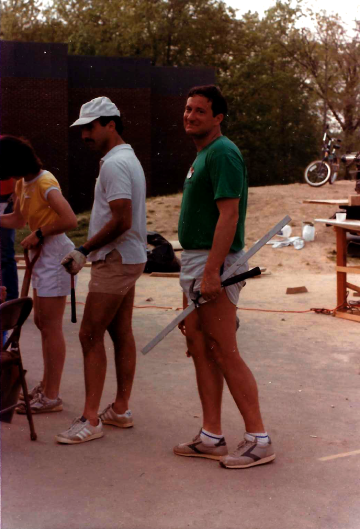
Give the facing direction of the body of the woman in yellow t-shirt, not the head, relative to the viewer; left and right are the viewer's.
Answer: facing to the left of the viewer

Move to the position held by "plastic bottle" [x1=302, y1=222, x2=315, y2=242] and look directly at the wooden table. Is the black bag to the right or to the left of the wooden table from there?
right

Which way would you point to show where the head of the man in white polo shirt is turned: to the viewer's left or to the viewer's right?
to the viewer's left

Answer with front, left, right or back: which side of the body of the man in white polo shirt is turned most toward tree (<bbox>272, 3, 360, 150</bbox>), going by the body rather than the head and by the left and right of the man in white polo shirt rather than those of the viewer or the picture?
right

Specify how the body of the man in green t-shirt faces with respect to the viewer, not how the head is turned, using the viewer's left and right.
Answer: facing to the left of the viewer

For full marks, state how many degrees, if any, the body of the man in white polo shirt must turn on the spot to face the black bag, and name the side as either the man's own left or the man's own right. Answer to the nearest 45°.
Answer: approximately 90° to the man's own right

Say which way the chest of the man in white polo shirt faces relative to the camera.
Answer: to the viewer's left
